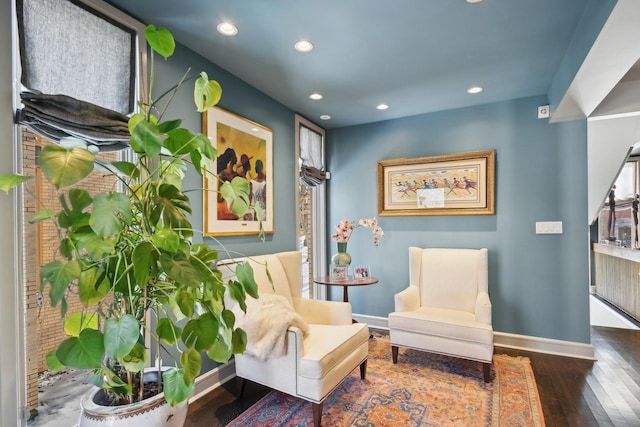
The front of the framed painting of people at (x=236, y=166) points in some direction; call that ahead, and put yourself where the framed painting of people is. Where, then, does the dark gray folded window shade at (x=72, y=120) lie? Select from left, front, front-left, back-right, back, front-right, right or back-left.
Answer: right

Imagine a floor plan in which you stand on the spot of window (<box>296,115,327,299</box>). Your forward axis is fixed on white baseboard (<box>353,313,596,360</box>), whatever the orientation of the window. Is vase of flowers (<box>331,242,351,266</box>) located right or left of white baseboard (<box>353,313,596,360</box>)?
right

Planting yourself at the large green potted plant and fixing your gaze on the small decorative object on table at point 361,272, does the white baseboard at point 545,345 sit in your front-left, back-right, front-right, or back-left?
front-right

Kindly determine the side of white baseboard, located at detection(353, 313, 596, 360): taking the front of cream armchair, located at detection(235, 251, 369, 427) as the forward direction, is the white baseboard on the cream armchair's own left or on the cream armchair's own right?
on the cream armchair's own left

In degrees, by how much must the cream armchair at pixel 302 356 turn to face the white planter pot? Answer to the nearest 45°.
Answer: approximately 90° to its right

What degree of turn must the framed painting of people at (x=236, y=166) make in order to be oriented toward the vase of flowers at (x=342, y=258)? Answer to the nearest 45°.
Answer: approximately 45° to its left

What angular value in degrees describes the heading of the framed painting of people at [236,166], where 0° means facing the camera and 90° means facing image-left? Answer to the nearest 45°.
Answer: approximately 315°

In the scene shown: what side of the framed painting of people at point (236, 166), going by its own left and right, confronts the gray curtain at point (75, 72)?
right

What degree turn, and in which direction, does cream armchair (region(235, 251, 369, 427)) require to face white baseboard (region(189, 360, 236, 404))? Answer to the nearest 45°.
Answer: approximately 180°

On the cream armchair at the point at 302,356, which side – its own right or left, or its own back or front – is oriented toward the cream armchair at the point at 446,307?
left

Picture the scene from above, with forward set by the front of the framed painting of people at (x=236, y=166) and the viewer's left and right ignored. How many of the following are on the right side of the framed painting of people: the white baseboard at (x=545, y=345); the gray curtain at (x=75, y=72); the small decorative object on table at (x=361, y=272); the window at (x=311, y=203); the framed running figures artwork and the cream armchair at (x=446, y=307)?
1

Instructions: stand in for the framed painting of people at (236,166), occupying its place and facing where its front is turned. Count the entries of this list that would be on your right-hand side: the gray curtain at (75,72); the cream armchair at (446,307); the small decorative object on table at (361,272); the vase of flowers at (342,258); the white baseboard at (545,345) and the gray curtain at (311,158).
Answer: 1

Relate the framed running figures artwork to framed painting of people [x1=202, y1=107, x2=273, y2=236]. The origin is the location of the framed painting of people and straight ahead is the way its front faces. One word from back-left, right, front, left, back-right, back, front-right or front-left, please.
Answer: front-left

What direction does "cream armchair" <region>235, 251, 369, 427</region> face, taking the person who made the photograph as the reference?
facing the viewer and to the right of the viewer
